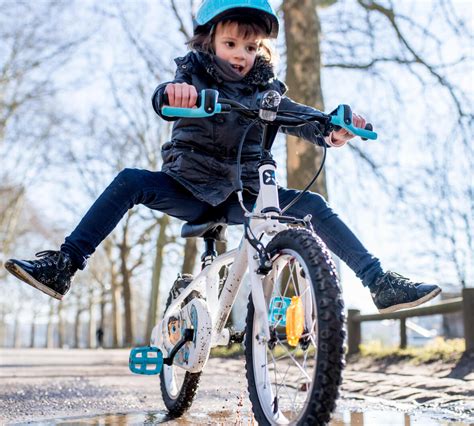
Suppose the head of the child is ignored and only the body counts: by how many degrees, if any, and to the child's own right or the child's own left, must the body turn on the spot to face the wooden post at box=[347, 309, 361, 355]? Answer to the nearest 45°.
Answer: approximately 135° to the child's own left

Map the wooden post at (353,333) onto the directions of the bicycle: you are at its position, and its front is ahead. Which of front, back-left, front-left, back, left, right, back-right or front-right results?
back-left

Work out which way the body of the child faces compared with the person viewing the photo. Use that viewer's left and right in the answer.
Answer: facing the viewer and to the right of the viewer

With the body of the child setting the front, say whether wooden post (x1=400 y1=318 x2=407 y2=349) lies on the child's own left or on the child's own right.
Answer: on the child's own left

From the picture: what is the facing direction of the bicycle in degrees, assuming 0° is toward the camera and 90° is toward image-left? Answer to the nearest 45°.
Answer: approximately 315°

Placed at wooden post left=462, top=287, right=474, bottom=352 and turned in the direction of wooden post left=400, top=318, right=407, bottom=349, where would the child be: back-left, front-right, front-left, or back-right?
back-left

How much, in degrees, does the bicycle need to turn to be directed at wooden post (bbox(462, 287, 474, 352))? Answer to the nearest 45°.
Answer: approximately 90° to its left
